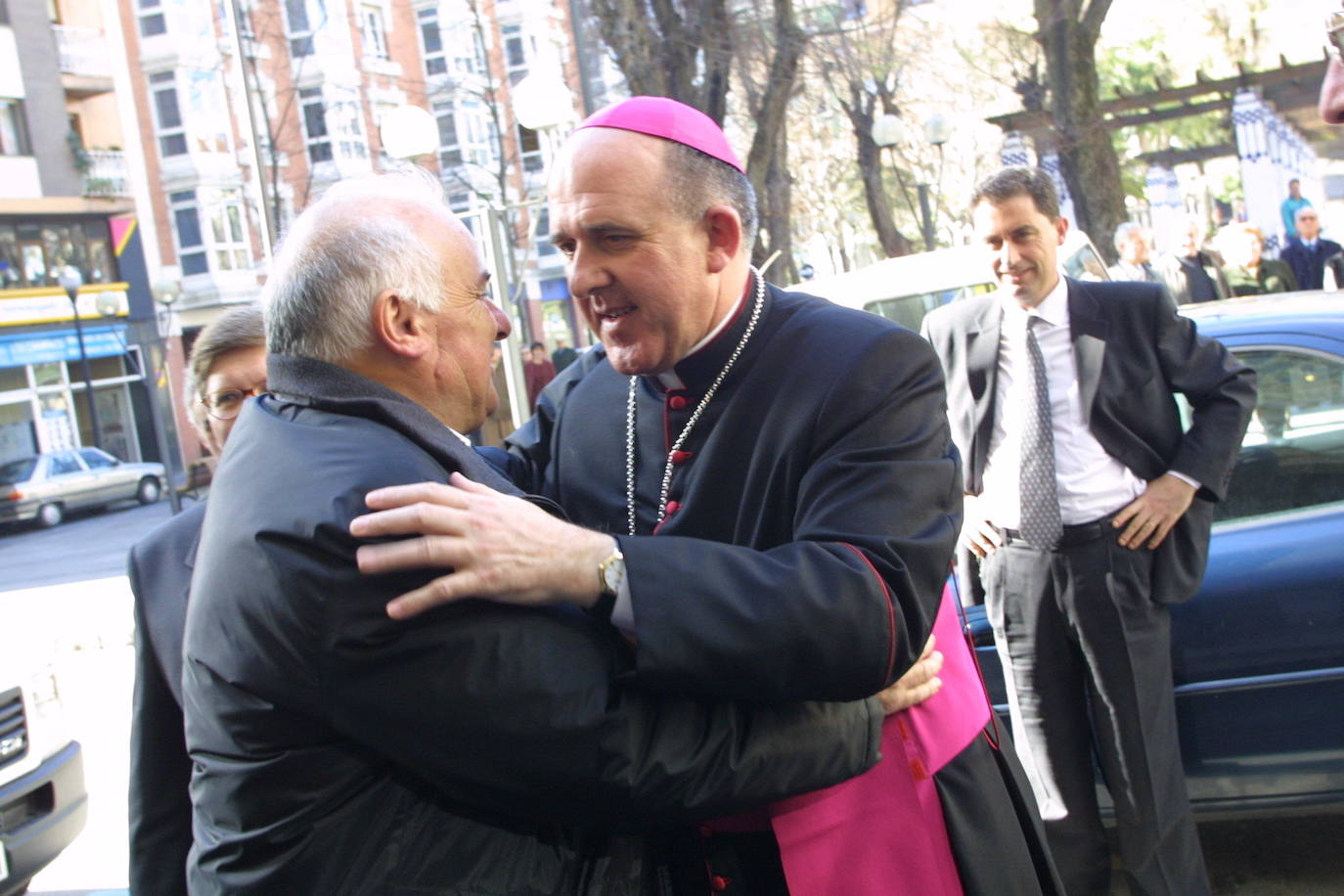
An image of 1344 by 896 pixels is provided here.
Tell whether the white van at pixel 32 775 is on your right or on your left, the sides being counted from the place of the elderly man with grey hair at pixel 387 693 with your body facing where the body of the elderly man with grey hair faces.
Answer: on your left

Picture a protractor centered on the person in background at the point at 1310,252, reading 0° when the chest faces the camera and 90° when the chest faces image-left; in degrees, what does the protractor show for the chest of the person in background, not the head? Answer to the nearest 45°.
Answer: approximately 0°

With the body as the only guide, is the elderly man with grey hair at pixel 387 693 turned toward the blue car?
yes

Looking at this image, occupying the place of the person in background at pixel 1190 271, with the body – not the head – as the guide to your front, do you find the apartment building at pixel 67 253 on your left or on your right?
on your right

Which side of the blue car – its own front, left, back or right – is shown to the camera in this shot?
left

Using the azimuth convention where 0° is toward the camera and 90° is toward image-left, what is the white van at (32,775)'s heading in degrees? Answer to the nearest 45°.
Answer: approximately 315°

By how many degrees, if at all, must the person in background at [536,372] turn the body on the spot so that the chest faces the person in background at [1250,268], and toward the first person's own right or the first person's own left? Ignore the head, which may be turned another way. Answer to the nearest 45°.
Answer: approximately 45° to the first person's own left

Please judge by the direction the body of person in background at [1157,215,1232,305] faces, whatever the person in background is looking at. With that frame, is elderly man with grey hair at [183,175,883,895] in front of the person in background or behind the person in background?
in front

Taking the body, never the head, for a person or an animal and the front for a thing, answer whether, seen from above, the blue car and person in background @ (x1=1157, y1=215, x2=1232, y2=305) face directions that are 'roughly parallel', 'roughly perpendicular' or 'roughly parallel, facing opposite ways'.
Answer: roughly perpendicular

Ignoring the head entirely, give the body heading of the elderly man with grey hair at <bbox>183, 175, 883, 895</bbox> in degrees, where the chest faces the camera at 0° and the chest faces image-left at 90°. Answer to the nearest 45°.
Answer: approximately 225°
